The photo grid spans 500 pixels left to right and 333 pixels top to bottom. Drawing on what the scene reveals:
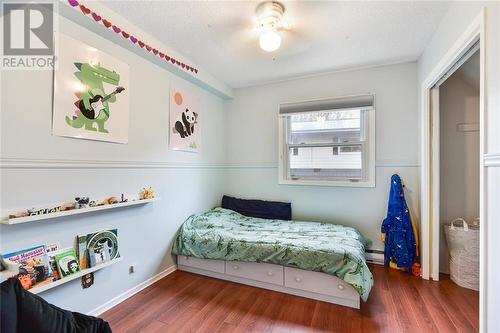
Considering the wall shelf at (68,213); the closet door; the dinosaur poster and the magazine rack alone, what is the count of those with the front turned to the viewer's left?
1

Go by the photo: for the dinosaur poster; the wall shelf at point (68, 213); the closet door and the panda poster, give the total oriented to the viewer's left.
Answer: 1

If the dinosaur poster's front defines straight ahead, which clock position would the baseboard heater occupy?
The baseboard heater is roughly at 11 o'clock from the dinosaur poster.

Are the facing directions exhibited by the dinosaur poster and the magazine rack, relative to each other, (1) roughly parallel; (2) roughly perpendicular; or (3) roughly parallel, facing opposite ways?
roughly parallel

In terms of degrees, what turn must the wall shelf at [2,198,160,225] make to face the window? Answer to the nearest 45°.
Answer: approximately 45° to its left

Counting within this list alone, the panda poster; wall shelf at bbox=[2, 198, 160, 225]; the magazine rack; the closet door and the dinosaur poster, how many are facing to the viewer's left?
1

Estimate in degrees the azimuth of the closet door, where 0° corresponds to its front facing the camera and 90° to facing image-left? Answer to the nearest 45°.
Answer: approximately 90°

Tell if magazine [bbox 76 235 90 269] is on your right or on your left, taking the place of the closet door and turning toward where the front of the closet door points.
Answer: on your left

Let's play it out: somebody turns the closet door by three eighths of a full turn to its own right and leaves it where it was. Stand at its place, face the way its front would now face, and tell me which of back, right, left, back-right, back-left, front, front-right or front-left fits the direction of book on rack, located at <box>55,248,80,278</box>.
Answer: back

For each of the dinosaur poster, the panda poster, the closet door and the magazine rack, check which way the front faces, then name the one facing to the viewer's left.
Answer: the closet door

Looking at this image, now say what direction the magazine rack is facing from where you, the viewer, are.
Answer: facing the viewer and to the right of the viewer

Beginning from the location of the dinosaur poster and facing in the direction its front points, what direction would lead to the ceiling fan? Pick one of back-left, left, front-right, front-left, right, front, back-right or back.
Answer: front

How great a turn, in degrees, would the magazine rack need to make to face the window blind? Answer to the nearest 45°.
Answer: approximately 45° to its left

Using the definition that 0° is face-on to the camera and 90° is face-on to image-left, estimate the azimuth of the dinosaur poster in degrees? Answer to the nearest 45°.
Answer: approximately 315°

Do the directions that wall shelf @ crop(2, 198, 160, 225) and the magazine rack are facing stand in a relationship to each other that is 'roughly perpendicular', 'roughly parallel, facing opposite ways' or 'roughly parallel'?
roughly parallel

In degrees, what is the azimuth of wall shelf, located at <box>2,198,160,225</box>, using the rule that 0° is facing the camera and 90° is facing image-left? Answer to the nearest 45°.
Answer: approximately 315°
